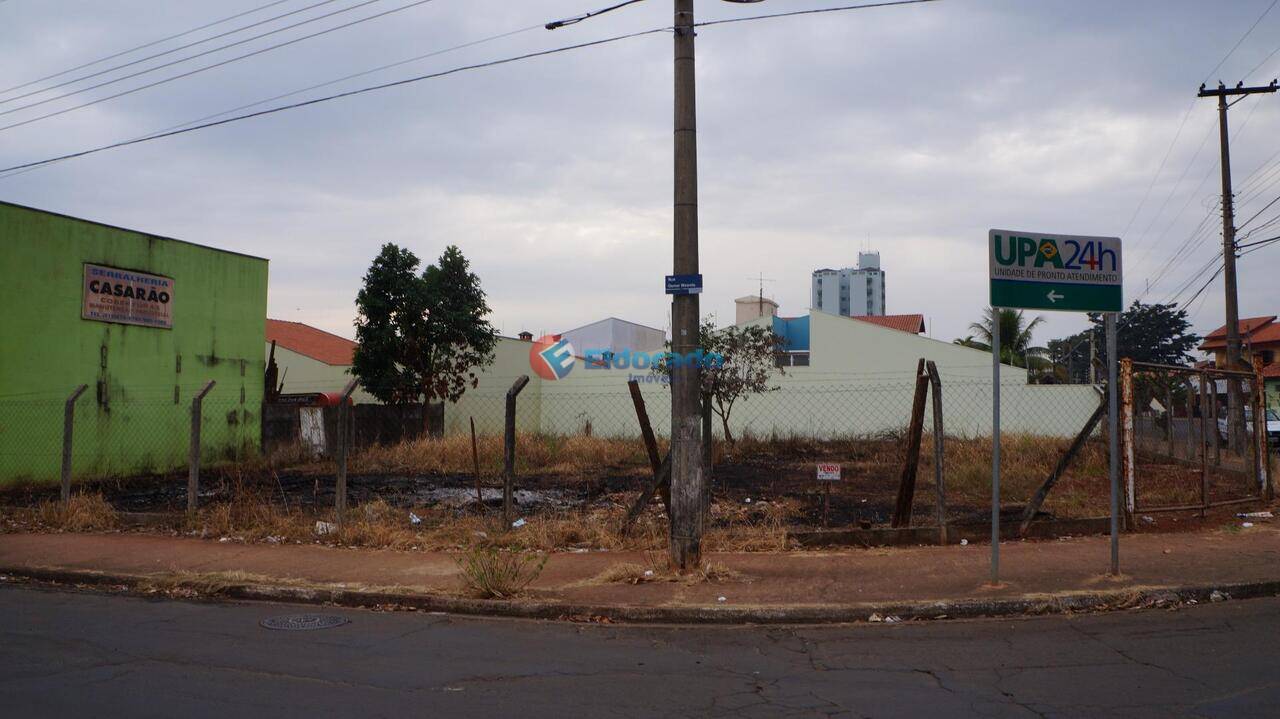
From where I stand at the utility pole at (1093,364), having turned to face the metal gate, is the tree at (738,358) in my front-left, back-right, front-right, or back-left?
front-right

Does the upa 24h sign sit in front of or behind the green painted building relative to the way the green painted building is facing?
in front

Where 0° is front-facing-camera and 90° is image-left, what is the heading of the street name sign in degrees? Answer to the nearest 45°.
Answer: approximately 0°

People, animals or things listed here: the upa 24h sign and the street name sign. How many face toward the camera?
2

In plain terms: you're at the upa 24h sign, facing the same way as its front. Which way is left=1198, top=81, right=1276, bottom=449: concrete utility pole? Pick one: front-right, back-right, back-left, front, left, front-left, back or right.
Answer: back

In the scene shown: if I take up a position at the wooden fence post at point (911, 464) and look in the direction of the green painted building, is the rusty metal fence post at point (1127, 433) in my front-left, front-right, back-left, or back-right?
back-right

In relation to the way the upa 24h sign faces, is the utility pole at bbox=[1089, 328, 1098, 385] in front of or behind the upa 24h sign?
behind

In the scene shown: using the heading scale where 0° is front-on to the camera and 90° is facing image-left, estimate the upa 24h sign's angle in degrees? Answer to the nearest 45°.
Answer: approximately 0°

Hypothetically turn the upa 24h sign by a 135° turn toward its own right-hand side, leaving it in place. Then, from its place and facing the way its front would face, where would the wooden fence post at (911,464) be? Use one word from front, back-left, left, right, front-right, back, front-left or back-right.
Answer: front

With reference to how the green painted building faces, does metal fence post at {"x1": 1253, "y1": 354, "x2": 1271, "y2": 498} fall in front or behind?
in front
